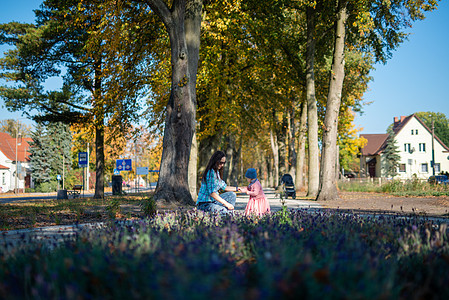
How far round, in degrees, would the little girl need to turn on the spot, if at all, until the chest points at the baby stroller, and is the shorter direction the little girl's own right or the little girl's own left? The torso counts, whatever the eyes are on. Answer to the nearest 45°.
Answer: approximately 90° to the little girl's own right

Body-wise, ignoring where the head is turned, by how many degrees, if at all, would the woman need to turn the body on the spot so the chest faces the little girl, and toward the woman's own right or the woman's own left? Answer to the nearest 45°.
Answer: approximately 45° to the woman's own left

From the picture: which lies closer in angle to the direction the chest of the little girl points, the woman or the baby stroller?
the woman

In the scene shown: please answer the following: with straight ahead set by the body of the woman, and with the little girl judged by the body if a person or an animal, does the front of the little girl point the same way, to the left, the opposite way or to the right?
the opposite way

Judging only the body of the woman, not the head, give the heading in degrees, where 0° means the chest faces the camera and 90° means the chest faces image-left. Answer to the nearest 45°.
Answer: approximately 270°

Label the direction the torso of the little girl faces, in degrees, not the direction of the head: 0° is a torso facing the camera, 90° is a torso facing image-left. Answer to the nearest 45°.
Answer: approximately 90°

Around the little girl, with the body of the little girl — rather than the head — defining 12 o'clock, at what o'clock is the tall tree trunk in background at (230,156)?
The tall tree trunk in background is roughly at 3 o'clock from the little girl.

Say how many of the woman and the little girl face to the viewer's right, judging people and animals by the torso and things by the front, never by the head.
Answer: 1
